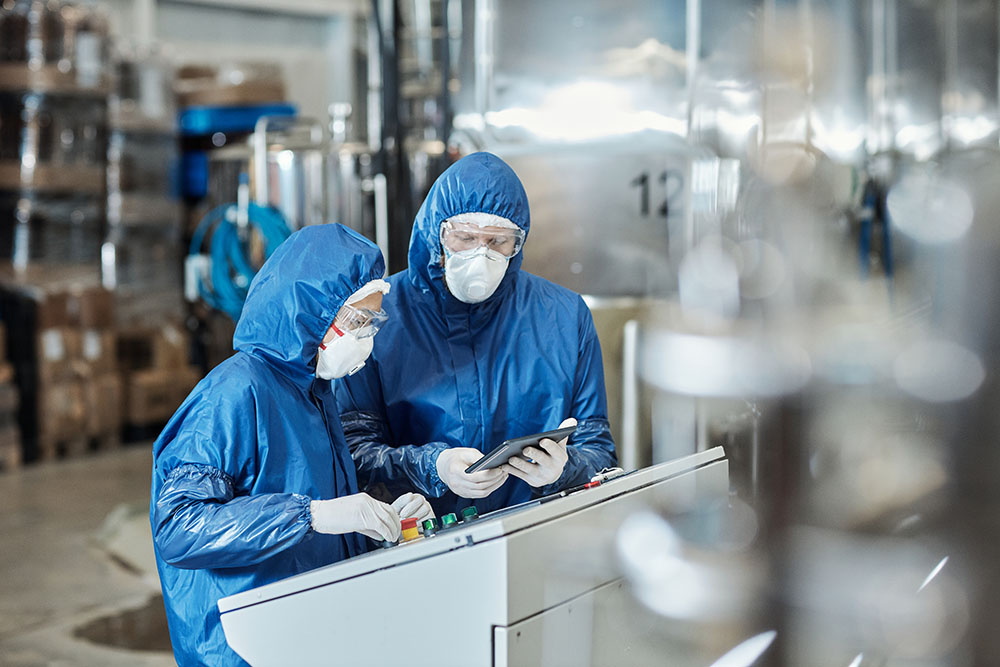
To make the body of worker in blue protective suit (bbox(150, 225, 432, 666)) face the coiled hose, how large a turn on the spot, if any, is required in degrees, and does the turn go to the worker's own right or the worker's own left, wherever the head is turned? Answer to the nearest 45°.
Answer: approximately 90° to the worker's own left

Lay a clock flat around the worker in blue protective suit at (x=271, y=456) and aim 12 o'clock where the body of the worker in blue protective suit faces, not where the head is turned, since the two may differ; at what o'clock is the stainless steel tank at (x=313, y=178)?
The stainless steel tank is roughly at 9 o'clock from the worker in blue protective suit.

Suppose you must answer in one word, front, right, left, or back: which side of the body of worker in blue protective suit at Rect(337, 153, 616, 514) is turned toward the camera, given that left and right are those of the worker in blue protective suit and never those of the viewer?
front

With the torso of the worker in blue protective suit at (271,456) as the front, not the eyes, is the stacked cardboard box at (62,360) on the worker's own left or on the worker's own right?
on the worker's own left

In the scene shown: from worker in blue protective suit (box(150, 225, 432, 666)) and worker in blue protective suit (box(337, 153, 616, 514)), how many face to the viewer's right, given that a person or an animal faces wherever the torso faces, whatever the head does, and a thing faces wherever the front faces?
1

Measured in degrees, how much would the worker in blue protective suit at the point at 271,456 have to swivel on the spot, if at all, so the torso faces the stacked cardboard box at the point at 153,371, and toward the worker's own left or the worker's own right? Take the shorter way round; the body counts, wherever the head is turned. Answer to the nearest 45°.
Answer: approximately 90° to the worker's own left

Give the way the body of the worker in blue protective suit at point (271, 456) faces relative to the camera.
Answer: to the viewer's right

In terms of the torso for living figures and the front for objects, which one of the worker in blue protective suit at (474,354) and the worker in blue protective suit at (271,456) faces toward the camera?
the worker in blue protective suit at (474,354)

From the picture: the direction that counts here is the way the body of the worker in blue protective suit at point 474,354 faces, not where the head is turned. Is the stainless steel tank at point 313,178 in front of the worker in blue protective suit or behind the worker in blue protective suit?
behind

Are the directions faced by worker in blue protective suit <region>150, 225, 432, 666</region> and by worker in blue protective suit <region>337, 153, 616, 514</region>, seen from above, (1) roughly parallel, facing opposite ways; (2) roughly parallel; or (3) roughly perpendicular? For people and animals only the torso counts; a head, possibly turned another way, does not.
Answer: roughly perpendicular

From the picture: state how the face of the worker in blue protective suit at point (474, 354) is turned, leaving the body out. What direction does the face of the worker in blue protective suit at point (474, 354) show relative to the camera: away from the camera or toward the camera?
toward the camera
